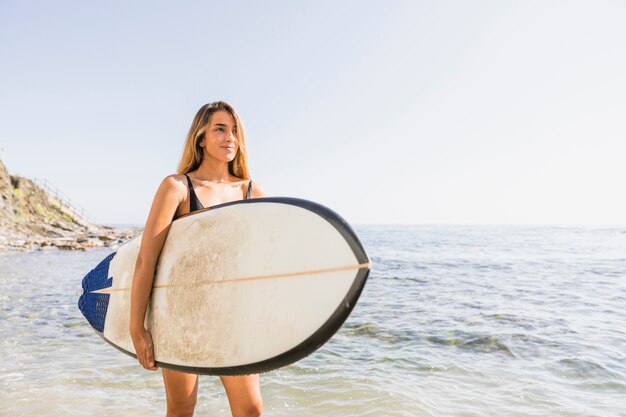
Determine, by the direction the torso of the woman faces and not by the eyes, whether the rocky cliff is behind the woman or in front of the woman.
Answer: behind

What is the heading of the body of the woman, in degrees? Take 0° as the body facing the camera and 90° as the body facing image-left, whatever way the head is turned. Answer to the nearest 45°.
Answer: approximately 315°

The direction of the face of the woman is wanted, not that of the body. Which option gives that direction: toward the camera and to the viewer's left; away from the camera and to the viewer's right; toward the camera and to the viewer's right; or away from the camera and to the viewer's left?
toward the camera and to the viewer's right
